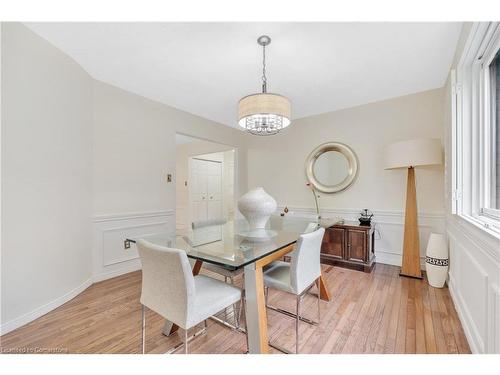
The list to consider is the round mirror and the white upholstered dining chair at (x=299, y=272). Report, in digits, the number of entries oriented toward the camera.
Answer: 1

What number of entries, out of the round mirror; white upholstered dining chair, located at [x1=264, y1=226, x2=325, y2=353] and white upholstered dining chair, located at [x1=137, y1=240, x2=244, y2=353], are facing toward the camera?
1

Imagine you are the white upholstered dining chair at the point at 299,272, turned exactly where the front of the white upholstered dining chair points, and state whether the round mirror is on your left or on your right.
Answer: on your right

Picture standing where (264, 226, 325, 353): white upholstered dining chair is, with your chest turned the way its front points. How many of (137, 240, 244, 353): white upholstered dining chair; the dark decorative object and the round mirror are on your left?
1

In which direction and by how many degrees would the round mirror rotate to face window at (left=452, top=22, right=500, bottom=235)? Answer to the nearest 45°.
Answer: approximately 45° to its left

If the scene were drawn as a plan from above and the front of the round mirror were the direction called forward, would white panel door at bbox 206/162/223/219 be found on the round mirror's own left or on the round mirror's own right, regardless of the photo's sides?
on the round mirror's own right

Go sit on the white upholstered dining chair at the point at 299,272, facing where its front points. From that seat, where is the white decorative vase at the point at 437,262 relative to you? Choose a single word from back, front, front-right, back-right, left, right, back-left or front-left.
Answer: right

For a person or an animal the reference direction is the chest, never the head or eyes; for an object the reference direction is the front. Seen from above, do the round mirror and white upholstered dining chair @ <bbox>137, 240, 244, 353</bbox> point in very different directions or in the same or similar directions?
very different directions

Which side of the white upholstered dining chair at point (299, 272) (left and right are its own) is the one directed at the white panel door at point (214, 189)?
front

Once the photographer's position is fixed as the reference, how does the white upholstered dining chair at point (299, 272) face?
facing away from the viewer and to the left of the viewer

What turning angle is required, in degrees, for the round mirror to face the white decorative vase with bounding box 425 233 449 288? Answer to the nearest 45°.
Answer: approximately 45° to its left

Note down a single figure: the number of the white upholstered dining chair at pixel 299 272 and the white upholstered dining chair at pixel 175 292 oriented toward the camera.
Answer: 0

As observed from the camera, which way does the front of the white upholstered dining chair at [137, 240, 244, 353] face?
facing away from the viewer and to the right of the viewer

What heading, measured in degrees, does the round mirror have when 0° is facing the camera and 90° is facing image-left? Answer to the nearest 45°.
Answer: approximately 0°
